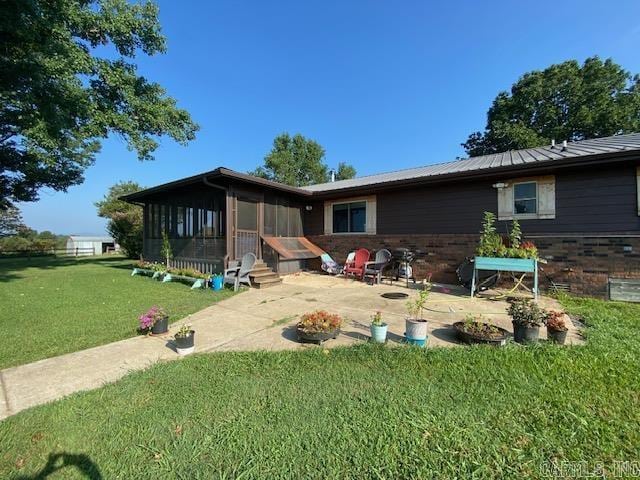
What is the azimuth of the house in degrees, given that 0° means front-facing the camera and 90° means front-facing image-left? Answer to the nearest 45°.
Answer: approximately 45°

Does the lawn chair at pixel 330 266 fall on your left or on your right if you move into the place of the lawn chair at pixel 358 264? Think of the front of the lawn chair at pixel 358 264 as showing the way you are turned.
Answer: on your right

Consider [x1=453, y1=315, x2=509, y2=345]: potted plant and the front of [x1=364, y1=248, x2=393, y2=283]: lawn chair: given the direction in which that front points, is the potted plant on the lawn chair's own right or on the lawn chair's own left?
on the lawn chair's own left

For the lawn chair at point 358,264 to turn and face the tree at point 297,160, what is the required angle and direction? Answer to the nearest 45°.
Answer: approximately 135° to its right

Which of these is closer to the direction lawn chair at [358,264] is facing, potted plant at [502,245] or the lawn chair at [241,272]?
the lawn chair

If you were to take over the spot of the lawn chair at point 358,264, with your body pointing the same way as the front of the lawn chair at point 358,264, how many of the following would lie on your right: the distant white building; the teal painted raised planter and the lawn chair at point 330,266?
2

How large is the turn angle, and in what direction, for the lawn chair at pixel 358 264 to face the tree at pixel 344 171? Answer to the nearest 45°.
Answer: approximately 135° to its right
